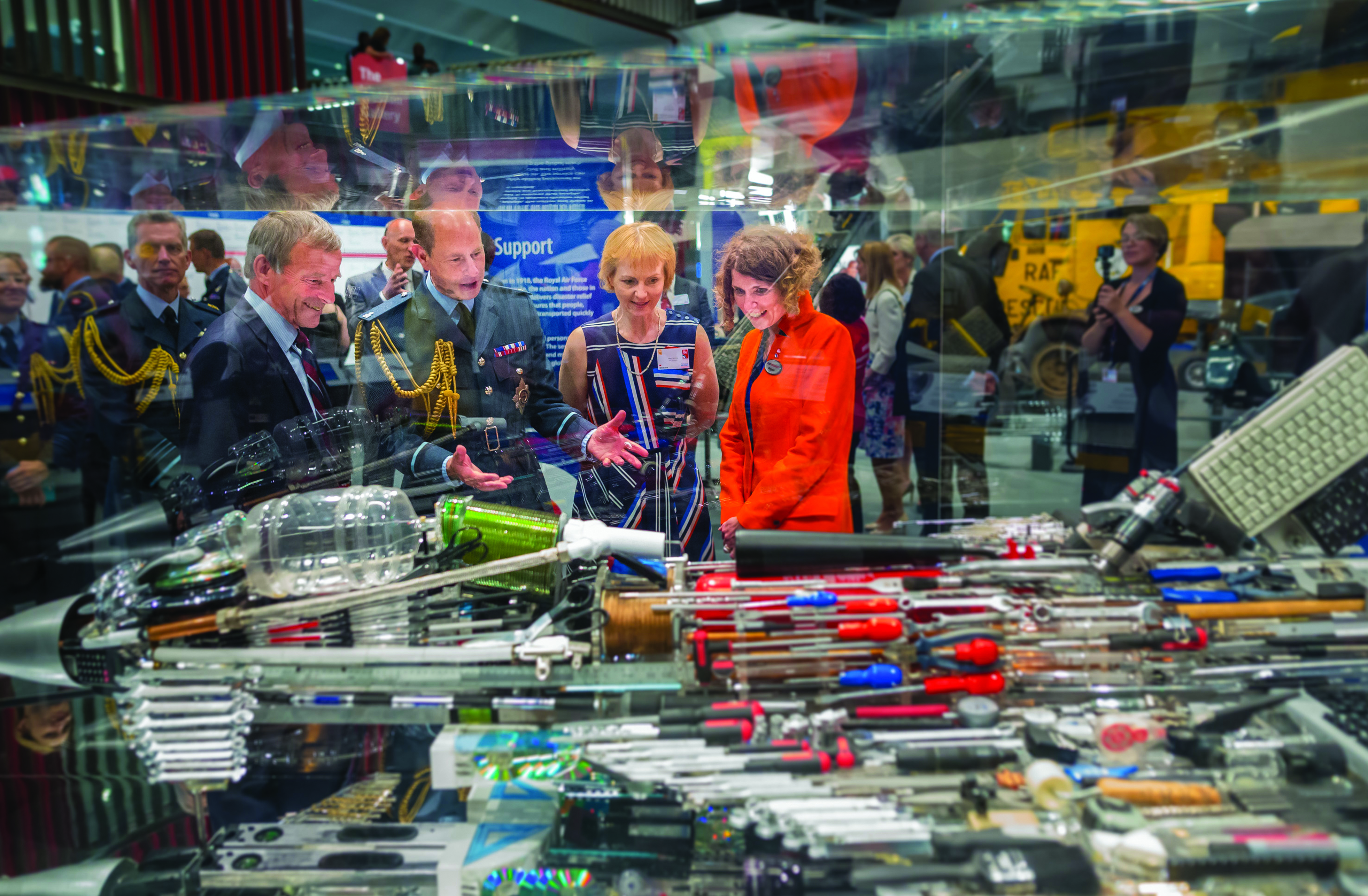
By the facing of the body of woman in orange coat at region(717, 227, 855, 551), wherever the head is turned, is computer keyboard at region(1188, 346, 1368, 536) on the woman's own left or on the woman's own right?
on the woman's own left

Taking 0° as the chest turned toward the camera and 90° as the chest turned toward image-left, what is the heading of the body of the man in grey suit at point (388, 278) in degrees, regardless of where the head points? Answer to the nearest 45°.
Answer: approximately 315°

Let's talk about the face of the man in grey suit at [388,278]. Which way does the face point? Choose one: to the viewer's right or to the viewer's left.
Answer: to the viewer's right

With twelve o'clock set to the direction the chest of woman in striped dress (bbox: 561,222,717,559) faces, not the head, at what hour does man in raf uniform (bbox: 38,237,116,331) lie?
The man in raf uniform is roughly at 3 o'clock from the woman in striped dress.

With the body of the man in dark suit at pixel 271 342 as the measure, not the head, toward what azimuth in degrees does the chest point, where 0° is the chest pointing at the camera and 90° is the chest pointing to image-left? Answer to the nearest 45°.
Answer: approximately 315°
